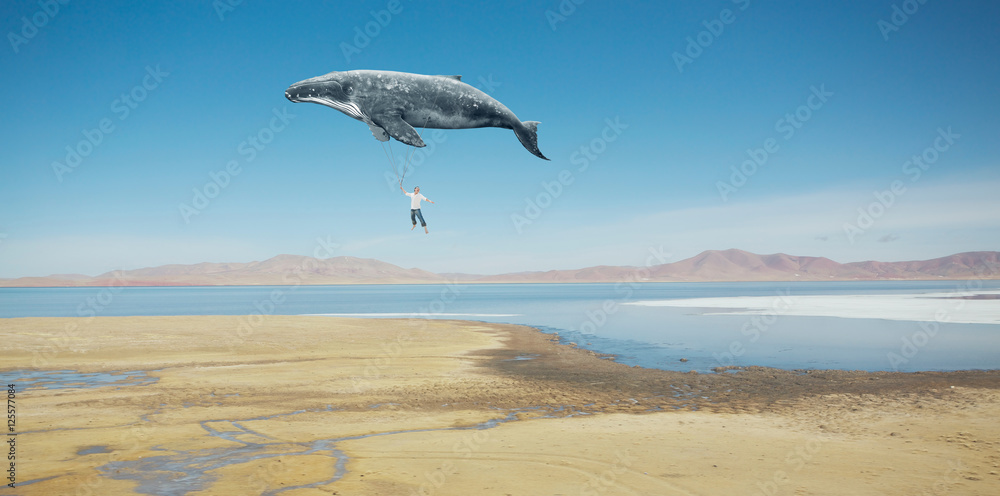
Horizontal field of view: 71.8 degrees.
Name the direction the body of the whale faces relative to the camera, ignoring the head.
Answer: to the viewer's left
